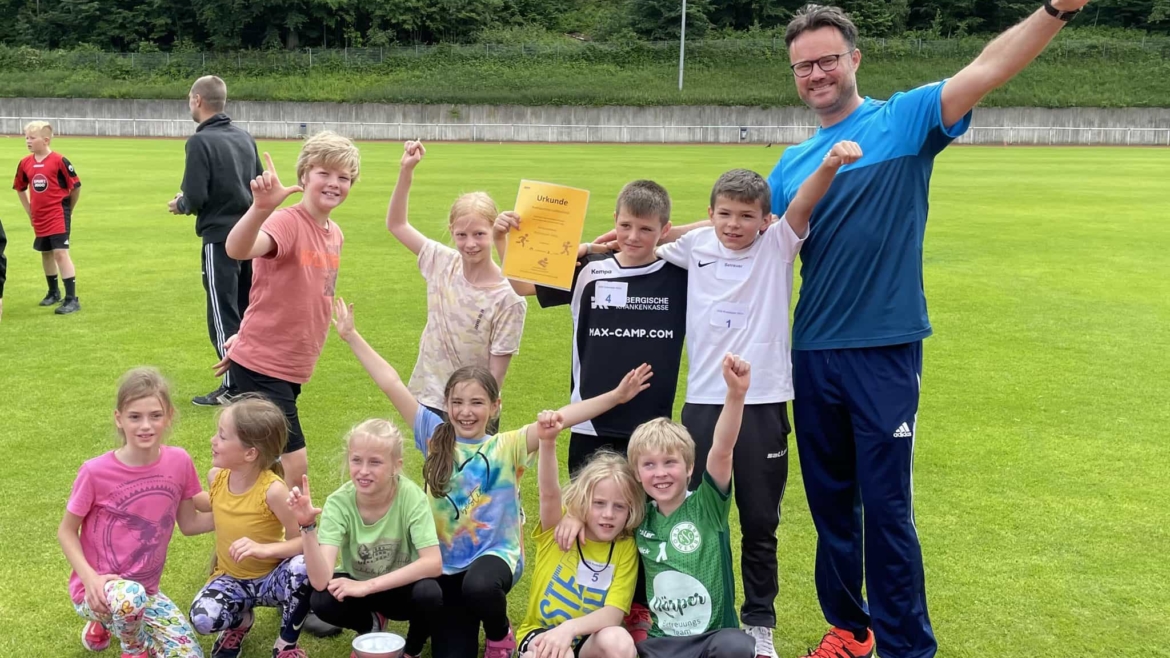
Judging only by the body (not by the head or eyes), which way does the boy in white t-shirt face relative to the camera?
toward the camera

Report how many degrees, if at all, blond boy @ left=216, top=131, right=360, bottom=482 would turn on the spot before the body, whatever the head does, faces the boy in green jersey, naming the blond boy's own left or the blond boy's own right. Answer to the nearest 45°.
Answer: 0° — they already face them

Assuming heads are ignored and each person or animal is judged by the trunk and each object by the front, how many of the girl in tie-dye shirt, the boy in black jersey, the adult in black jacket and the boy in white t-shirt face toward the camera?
3

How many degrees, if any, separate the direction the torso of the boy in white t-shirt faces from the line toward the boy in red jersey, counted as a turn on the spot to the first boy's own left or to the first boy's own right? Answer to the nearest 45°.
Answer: approximately 135° to the first boy's own right

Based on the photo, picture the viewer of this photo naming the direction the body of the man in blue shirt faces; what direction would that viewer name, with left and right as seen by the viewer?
facing the viewer and to the left of the viewer

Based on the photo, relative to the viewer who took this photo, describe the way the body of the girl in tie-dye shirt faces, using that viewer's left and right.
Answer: facing the viewer

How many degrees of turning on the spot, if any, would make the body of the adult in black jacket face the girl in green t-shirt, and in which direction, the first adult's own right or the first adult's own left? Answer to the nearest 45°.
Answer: approximately 135° to the first adult's own left

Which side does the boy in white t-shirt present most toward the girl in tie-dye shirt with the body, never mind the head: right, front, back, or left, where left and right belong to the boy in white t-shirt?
right

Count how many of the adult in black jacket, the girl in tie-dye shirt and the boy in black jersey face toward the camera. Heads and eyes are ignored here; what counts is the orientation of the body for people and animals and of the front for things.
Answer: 2

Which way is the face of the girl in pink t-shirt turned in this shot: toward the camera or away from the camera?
toward the camera

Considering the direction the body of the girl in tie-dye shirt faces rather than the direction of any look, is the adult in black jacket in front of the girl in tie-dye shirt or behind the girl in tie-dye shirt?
behind

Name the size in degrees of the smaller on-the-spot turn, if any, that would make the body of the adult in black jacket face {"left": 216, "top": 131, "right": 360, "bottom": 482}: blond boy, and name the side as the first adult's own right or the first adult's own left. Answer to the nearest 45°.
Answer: approximately 135° to the first adult's own left

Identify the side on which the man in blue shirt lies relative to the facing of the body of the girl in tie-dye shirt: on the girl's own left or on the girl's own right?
on the girl's own left
